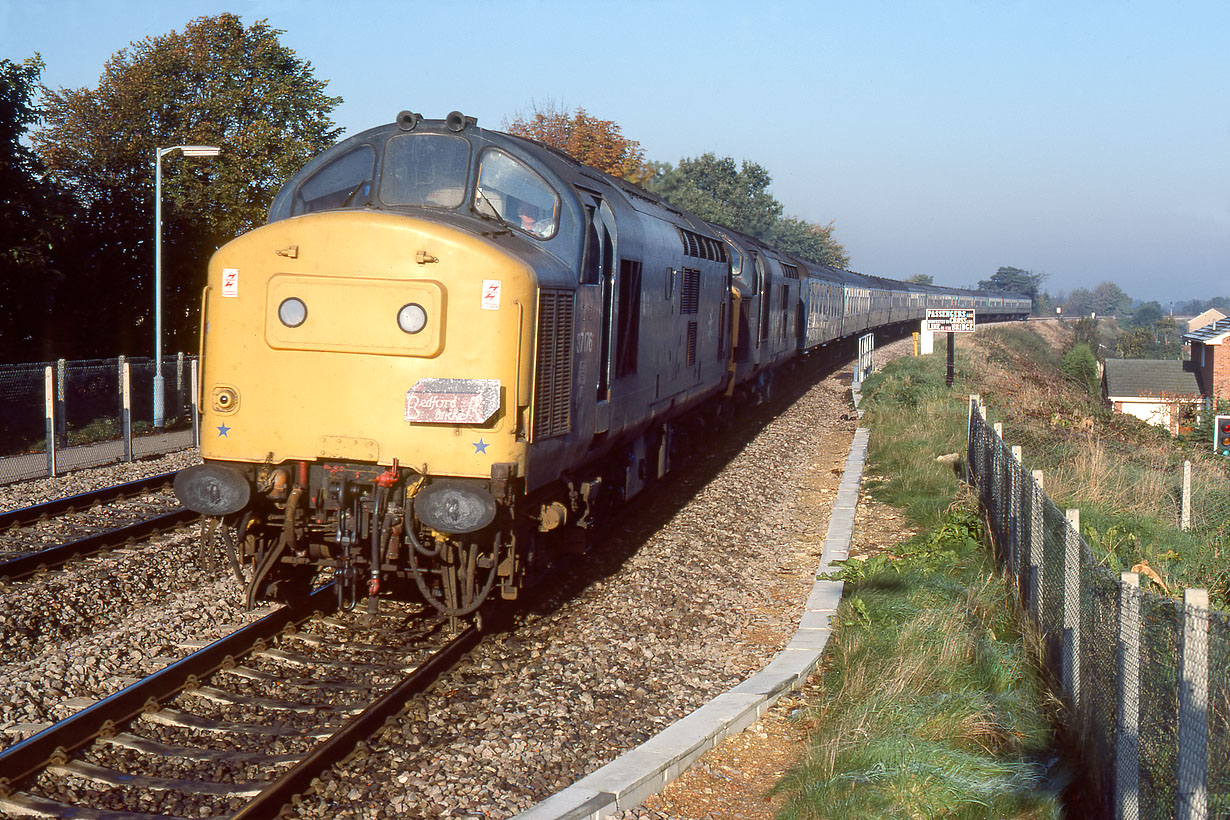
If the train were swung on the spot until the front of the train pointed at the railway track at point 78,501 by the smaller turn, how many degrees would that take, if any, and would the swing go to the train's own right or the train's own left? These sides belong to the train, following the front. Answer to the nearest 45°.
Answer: approximately 90° to the train's own right

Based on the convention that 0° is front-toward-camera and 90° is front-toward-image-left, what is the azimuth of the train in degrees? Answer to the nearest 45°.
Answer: approximately 45°

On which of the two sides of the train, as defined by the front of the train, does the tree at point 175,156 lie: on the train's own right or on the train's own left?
on the train's own right

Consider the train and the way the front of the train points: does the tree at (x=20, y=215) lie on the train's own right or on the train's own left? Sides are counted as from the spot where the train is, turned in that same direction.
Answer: on the train's own right

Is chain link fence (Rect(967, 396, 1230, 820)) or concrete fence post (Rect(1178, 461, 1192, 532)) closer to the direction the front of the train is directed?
the chain link fence

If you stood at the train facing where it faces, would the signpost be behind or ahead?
behind

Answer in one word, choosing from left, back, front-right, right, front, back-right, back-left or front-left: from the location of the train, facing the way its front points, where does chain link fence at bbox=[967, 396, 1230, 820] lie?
left

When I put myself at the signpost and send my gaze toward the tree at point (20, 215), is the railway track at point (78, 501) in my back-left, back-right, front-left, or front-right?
front-left

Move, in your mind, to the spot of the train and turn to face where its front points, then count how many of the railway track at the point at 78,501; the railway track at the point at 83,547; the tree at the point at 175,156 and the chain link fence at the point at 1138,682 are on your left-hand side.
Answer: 1

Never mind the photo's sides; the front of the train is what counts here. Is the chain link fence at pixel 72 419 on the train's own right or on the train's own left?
on the train's own right

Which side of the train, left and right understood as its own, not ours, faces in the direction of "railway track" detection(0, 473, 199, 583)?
right

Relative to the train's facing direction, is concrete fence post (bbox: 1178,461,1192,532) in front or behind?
behind
